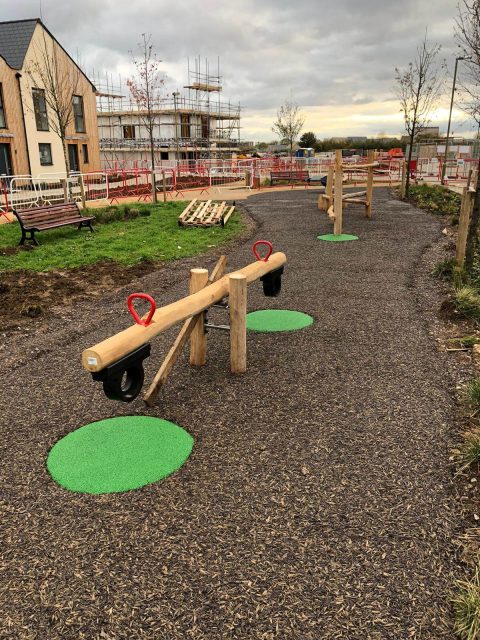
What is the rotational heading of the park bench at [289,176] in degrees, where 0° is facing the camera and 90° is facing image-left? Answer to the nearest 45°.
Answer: approximately 0°

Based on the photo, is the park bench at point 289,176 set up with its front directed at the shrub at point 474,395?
yes

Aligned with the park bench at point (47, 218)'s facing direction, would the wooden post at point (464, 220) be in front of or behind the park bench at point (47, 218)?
in front

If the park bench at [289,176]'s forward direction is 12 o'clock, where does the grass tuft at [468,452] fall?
The grass tuft is roughly at 12 o'clock from the park bench.

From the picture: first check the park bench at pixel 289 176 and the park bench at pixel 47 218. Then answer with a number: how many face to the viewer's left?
0

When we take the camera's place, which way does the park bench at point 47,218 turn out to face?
facing the viewer and to the right of the viewer

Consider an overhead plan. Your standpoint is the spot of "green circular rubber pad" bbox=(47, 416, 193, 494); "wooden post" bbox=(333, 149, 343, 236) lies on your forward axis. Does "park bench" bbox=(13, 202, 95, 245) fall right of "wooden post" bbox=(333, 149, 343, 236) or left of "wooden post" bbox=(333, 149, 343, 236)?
left

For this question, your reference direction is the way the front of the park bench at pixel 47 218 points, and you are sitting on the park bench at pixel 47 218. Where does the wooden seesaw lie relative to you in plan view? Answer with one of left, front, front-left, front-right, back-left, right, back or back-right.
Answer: front-right

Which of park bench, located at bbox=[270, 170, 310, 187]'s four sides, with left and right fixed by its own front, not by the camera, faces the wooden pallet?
front

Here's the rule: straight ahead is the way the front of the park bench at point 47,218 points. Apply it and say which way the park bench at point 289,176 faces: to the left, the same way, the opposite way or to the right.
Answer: to the right

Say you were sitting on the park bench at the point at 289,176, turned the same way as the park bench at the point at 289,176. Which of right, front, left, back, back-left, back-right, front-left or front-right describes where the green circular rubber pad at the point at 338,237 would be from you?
front

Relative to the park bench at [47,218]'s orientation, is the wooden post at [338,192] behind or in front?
in front

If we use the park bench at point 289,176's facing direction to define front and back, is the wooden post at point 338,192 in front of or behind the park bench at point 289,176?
in front
